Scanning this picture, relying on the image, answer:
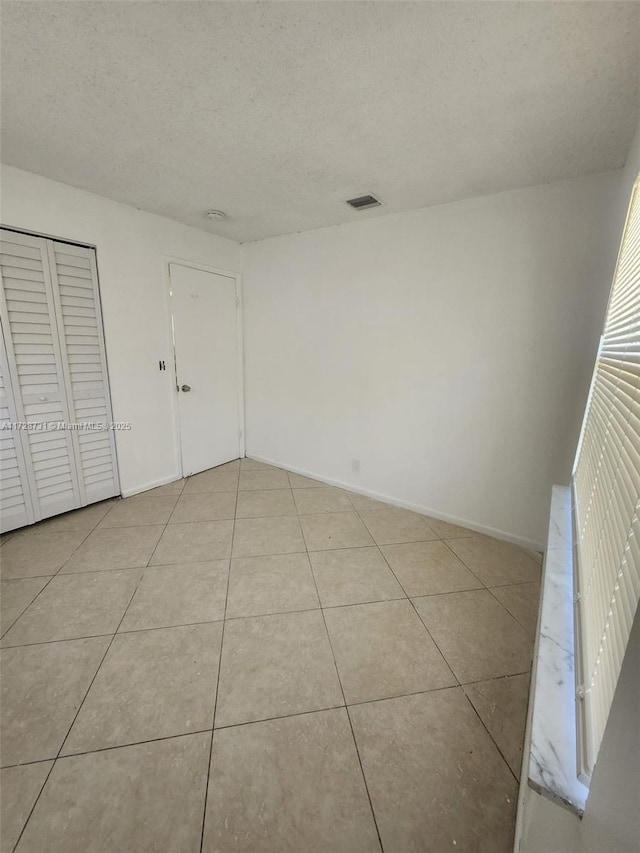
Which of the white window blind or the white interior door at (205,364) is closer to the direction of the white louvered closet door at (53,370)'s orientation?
the white window blind

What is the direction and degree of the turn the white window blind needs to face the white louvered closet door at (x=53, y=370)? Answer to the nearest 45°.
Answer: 0° — it already faces it

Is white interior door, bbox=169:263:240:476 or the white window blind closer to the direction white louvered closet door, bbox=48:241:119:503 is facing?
the white window blind

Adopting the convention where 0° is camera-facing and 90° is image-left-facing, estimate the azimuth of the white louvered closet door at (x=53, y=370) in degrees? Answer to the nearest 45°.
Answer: approximately 315°

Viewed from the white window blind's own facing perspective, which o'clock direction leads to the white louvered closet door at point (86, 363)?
The white louvered closet door is roughly at 12 o'clock from the white window blind.

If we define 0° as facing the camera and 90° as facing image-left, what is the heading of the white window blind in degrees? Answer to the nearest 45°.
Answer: approximately 90°

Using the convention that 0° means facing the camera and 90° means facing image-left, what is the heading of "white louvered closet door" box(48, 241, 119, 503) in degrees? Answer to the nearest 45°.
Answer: approximately 315°

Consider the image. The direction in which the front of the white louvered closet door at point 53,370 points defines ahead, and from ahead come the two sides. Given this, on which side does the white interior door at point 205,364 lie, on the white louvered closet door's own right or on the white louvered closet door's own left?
on the white louvered closet door's own left

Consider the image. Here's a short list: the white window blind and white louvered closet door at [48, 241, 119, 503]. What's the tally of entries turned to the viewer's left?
1

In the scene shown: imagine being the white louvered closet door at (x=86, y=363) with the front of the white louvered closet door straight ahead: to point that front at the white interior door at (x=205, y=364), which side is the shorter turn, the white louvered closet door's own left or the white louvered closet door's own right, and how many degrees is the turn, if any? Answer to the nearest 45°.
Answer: approximately 45° to the white louvered closet door's own left
